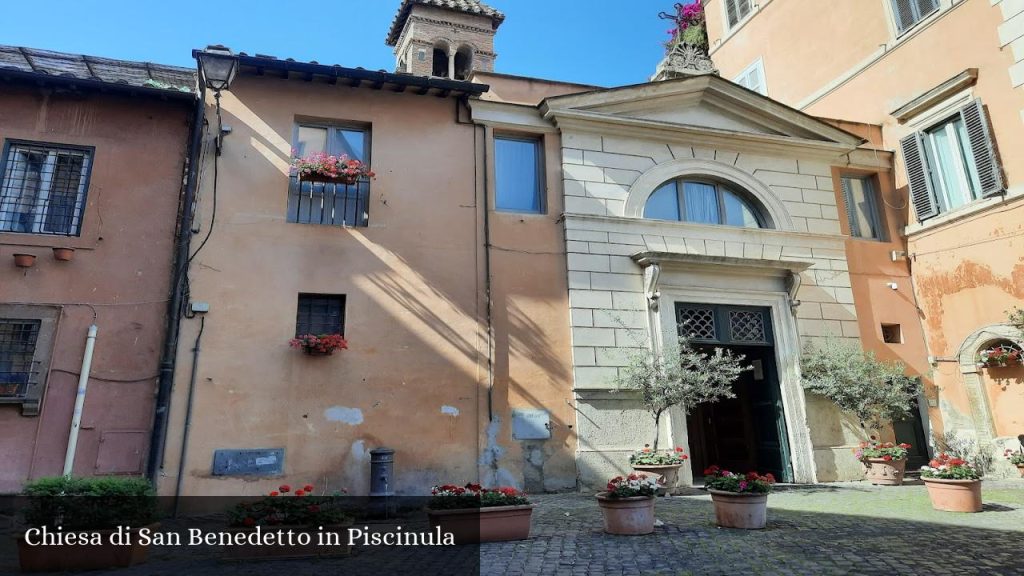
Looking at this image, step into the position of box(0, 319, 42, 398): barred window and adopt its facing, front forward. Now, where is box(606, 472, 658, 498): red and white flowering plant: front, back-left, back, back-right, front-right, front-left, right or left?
front-left

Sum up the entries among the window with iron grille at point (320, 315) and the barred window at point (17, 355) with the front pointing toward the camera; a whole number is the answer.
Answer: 2

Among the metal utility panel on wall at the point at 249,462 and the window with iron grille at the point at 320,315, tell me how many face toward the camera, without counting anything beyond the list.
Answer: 2

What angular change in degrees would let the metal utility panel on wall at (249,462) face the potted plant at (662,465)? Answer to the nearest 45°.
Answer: approximately 90° to its left

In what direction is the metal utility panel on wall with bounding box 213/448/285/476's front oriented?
toward the camera

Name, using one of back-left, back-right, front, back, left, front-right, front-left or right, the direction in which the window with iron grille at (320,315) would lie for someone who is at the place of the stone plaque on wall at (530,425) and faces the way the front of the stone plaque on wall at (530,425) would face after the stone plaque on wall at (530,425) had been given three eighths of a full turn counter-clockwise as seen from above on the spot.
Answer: back-left

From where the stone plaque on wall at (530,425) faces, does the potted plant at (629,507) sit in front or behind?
in front

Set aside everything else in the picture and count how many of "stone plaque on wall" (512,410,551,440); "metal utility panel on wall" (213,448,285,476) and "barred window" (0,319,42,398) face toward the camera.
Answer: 3

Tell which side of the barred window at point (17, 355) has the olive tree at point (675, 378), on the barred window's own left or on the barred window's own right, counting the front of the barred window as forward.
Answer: on the barred window's own left

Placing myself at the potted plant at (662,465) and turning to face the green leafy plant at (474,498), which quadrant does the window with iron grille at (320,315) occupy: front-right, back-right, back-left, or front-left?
front-right

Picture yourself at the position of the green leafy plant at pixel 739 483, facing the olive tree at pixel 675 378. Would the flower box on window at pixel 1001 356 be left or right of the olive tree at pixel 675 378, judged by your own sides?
right

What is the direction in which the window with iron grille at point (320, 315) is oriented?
toward the camera

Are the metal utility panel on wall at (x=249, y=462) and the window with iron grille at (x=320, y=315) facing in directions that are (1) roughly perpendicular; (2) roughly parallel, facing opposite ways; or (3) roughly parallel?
roughly parallel

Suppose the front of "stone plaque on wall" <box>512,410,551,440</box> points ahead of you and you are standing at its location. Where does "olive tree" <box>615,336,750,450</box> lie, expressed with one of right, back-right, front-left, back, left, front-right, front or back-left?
left
